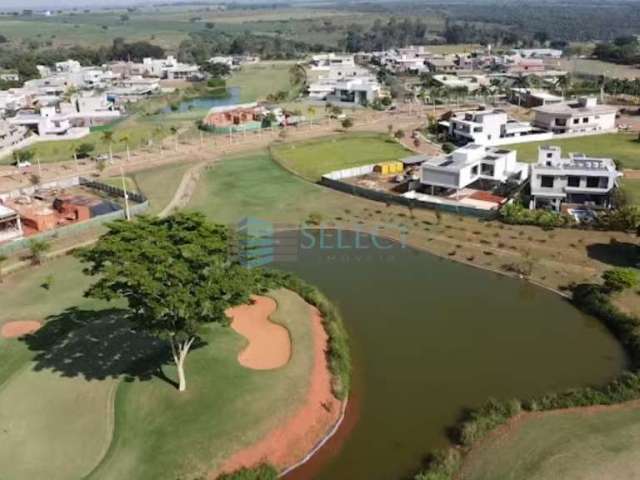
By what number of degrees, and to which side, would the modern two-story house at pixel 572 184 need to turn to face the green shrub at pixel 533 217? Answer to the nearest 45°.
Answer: approximately 45° to its right

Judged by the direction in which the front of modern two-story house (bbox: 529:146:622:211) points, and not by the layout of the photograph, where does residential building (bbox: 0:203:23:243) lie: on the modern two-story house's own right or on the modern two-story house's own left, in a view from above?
on the modern two-story house's own right

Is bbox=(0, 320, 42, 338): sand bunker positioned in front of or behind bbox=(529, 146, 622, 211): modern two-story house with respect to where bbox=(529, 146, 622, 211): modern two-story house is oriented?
in front

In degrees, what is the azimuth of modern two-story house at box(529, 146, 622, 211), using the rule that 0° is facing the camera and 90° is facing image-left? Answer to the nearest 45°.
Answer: approximately 0°

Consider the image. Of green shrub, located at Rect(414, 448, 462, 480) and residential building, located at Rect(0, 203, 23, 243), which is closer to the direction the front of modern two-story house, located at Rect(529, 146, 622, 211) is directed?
the green shrub

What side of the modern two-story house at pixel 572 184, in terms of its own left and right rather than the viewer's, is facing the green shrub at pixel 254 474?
front

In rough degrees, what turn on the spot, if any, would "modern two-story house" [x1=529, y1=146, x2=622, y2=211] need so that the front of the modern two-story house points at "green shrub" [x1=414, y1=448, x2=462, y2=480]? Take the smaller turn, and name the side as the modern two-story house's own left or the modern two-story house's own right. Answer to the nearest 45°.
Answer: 0° — it already faces it

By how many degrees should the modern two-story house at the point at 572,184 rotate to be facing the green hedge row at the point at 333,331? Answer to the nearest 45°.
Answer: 0° — it already faces it

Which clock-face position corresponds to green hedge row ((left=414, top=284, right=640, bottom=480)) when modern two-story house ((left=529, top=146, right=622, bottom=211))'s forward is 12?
The green hedge row is roughly at 12 o'clock from the modern two-story house.
